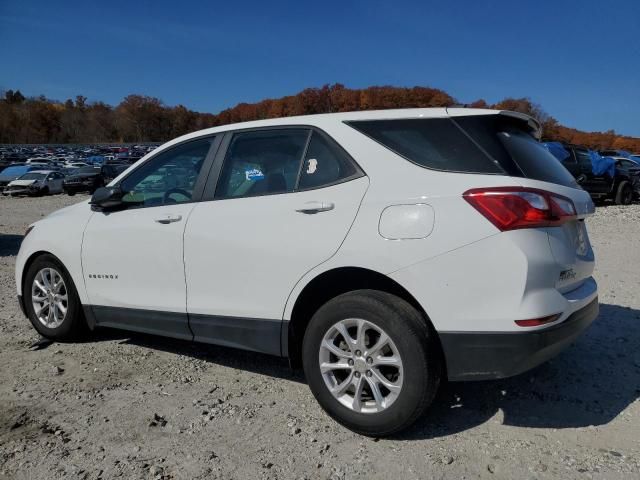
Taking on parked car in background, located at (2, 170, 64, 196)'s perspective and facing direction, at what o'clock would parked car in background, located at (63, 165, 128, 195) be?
parked car in background, located at (63, 165, 128, 195) is roughly at 8 o'clock from parked car in background, located at (2, 170, 64, 196).

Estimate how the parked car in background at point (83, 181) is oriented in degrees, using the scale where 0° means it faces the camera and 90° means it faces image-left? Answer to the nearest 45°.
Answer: approximately 45°

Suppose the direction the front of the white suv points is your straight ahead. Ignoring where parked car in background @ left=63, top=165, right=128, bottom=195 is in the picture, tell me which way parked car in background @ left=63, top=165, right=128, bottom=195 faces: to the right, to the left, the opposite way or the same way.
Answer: to the left

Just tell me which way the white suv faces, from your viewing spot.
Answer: facing away from the viewer and to the left of the viewer

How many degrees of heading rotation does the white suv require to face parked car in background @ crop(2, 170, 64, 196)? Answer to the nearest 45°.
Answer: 0° — it already faces it

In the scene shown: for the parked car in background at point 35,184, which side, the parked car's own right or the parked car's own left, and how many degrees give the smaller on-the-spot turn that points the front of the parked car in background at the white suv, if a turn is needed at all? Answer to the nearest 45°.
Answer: approximately 45° to the parked car's own left
